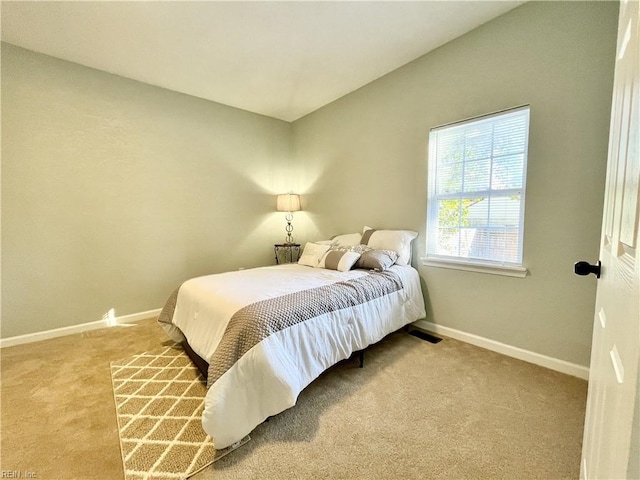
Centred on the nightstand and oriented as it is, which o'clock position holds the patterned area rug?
The patterned area rug is roughly at 11 o'clock from the nightstand.

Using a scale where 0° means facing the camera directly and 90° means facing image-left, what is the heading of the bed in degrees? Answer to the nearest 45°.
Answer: approximately 45°

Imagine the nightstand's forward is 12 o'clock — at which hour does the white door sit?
The white door is roughly at 10 o'clock from the nightstand.

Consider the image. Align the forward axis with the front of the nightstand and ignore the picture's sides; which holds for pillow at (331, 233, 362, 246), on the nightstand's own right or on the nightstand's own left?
on the nightstand's own left

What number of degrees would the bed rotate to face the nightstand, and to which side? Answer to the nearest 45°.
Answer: approximately 135° to its right

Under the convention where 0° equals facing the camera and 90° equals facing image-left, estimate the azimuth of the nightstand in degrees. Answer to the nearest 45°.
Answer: approximately 45°
